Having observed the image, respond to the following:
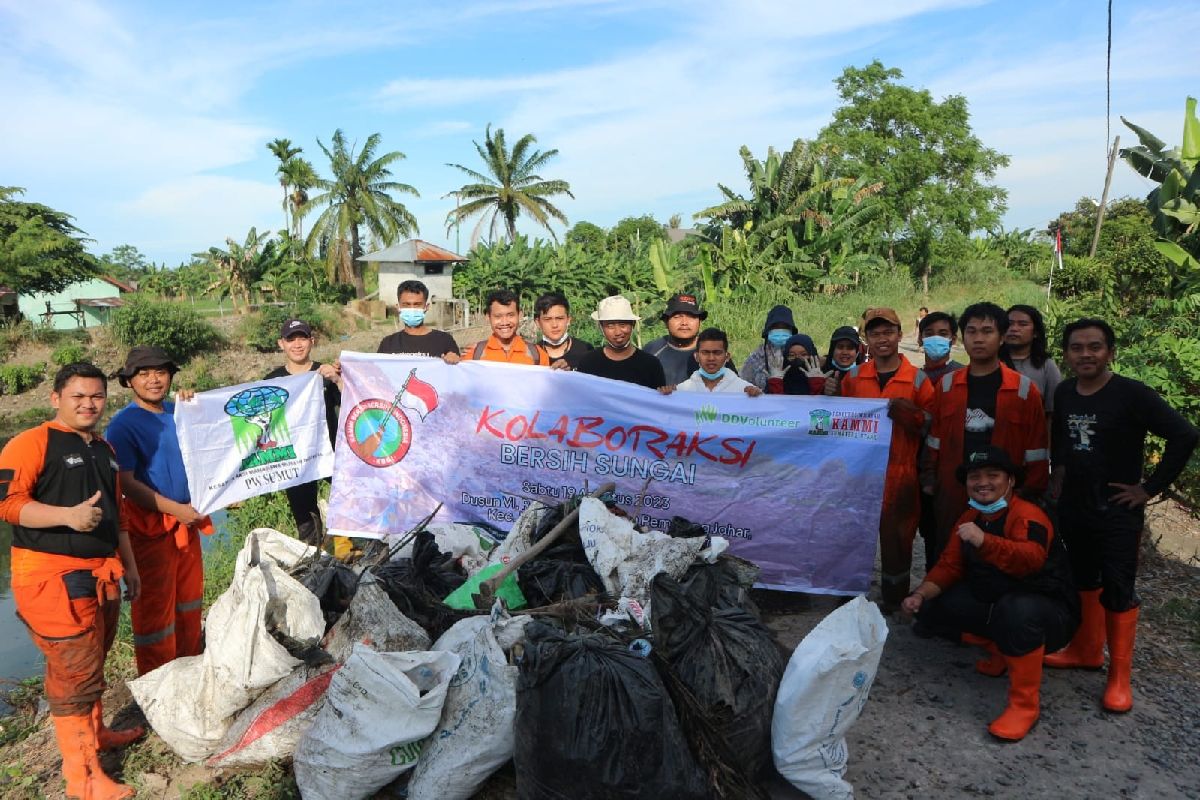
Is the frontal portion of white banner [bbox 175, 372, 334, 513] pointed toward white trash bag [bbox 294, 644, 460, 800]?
yes

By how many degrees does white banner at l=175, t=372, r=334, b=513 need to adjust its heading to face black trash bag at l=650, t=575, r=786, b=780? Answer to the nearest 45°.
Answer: approximately 45° to its left

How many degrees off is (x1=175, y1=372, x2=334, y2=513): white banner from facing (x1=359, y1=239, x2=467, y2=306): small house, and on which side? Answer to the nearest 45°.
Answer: approximately 180°

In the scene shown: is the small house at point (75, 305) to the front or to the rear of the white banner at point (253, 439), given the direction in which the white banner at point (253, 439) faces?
to the rear

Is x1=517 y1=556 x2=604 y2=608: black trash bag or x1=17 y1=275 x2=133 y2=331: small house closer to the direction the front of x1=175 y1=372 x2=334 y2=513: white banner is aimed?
the black trash bag

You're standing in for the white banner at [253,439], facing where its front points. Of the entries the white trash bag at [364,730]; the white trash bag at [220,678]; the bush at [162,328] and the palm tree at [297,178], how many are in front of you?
2

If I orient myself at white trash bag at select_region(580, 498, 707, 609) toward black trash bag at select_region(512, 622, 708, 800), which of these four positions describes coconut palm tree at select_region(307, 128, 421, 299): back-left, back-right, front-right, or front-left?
back-right

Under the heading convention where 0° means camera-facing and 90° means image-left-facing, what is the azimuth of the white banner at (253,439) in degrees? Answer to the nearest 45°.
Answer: approximately 0°

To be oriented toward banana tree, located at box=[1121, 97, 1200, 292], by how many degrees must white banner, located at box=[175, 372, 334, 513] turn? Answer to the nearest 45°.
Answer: approximately 90° to its left

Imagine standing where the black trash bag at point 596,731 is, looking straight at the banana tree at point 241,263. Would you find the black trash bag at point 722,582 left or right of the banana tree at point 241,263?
right

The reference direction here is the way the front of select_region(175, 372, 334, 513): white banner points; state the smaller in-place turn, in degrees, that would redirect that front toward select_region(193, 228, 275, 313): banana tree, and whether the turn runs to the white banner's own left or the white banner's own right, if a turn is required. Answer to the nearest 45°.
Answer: approximately 180°

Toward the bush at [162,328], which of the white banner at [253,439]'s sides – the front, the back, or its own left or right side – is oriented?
back

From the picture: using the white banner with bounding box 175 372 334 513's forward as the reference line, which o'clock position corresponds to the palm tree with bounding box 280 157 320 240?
The palm tree is roughly at 6 o'clock from the white banner.

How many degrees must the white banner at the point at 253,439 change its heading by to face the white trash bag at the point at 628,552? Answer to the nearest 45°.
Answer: approximately 45° to its left

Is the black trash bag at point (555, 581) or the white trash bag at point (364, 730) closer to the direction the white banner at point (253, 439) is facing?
the white trash bag
